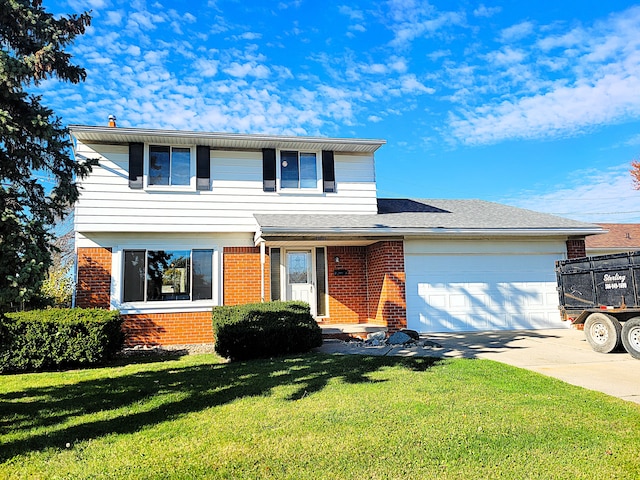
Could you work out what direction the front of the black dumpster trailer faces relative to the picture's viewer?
facing the viewer and to the right of the viewer

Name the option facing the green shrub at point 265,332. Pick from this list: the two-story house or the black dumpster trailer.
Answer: the two-story house

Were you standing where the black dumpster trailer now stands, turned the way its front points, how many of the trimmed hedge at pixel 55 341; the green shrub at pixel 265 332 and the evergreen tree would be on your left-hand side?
0

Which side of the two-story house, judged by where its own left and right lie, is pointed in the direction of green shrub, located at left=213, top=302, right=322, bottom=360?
front

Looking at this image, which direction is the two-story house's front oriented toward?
toward the camera

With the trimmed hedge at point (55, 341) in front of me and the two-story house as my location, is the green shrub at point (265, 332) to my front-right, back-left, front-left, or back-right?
front-left

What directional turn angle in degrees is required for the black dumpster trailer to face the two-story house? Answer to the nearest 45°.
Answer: approximately 135° to its right

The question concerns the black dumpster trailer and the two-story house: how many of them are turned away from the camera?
0

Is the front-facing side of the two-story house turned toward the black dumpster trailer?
no

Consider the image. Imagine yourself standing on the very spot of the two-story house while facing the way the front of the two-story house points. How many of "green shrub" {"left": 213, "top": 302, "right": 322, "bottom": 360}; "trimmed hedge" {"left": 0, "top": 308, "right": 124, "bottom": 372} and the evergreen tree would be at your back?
0

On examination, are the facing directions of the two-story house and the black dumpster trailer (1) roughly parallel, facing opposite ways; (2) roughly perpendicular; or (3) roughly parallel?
roughly parallel
